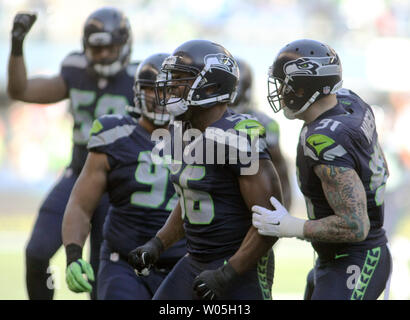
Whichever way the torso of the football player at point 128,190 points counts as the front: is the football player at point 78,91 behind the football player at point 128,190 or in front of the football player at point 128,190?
behind

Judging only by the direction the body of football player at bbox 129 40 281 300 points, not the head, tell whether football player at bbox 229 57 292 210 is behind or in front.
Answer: behind

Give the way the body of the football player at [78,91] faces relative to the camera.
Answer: toward the camera

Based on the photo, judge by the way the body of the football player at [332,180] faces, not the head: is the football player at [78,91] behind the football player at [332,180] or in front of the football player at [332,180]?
in front

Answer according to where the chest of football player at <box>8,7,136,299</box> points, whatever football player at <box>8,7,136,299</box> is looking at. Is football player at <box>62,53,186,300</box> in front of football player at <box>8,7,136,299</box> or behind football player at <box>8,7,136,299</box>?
in front

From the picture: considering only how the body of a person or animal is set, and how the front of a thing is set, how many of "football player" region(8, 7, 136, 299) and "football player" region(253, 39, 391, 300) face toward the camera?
1

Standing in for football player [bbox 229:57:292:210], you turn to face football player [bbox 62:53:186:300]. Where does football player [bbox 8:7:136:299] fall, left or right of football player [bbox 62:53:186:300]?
right

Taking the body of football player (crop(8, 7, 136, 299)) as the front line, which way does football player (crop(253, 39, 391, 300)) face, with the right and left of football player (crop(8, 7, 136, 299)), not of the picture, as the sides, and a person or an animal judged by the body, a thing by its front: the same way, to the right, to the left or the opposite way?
to the right

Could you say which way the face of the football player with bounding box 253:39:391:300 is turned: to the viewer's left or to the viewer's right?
to the viewer's left

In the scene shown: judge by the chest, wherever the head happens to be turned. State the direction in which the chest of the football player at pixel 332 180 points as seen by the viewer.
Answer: to the viewer's left

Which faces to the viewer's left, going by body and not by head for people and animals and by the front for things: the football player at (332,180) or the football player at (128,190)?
the football player at (332,180)

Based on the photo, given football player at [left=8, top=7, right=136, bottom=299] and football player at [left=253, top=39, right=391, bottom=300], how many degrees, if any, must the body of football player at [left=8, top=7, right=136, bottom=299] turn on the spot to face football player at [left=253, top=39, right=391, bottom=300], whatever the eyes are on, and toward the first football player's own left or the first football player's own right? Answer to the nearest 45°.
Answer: approximately 45° to the first football player's own left
